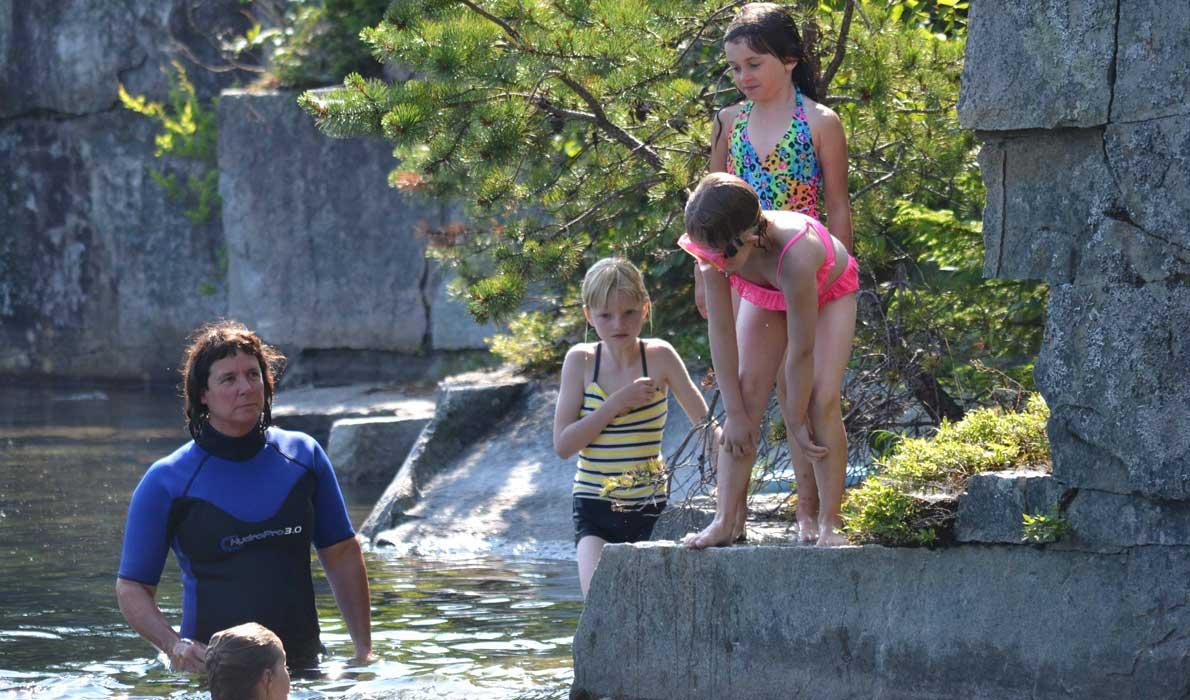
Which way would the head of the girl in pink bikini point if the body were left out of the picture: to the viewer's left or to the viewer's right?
to the viewer's left

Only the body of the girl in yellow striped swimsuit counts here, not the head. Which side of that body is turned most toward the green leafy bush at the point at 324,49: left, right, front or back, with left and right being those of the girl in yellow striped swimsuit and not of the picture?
back

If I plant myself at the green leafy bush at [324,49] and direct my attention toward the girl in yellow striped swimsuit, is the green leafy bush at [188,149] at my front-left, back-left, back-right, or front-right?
back-right

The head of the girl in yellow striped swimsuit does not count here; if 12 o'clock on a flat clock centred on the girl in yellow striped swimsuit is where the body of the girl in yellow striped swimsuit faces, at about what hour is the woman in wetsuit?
The woman in wetsuit is roughly at 2 o'clock from the girl in yellow striped swimsuit.

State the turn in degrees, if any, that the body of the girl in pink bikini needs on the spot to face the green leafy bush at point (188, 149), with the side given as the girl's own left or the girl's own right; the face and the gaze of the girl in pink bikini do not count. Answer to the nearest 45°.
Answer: approximately 90° to the girl's own right

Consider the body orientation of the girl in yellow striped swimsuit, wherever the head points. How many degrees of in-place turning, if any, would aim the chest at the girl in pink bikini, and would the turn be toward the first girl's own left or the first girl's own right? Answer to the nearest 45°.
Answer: approximately 45° to the first girl's own left

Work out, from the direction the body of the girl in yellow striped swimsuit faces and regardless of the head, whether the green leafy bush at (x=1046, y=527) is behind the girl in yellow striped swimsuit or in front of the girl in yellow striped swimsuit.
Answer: in front

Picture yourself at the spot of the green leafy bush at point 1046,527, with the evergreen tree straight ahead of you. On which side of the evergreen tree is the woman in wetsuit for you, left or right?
left

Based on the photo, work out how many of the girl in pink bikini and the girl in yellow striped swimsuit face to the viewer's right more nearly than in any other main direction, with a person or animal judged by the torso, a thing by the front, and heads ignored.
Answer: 0

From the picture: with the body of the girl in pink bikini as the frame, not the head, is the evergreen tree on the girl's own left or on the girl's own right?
on the girl's own right

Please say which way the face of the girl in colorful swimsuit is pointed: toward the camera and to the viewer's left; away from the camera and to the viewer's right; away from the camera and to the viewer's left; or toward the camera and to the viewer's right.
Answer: toward the camera and to the viewer's left

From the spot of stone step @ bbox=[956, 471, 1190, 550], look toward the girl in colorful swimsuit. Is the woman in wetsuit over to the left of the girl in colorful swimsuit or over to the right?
left
